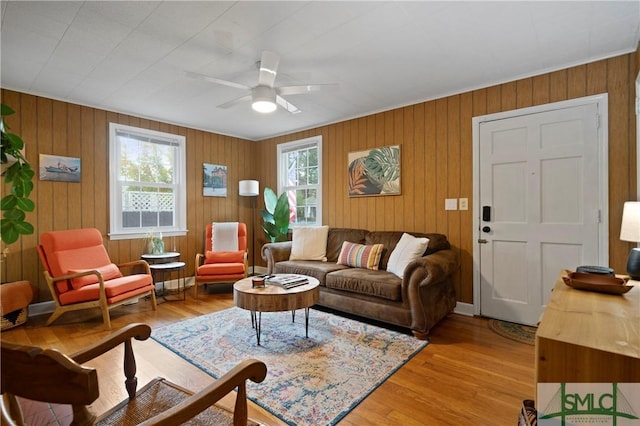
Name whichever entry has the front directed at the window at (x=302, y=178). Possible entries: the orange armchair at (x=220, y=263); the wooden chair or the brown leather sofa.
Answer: the wooden chair

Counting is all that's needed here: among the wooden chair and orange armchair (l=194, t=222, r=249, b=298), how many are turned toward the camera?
1

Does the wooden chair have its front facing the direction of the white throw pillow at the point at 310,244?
yes

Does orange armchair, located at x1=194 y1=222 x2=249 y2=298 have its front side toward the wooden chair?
yes

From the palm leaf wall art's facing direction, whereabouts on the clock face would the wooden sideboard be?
The wooden sideboard is roughly at 10 o'clock from the palm leaf wall art.

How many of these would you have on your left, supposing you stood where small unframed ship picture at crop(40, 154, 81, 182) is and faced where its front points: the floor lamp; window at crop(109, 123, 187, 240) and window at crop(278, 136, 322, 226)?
3

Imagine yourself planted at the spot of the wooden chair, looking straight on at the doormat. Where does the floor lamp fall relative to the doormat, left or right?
left

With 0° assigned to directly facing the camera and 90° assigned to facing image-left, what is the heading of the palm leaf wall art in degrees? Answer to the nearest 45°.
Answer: approximately 45°

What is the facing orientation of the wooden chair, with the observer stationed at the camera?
facing away from the viewer and to the right of the viewer
